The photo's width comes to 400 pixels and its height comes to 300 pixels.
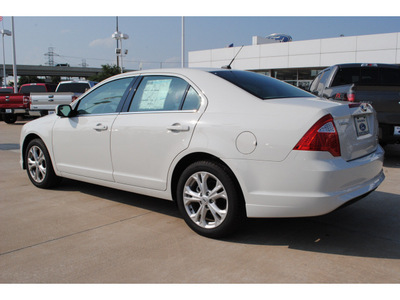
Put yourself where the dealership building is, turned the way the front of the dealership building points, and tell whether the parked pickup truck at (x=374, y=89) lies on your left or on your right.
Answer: on your left

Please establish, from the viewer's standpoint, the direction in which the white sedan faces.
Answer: facing away from the viewer and to the left of the viewer

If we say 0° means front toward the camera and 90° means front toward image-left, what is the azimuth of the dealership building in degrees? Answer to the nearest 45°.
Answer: approximately 45°

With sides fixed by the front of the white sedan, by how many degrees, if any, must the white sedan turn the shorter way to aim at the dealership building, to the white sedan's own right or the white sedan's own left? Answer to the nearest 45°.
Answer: approximately 45° to the white sedan's own right

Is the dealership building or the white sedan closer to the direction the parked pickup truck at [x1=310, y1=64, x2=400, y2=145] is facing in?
the dealership building

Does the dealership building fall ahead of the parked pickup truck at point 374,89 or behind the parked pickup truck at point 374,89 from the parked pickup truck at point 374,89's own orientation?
ahead

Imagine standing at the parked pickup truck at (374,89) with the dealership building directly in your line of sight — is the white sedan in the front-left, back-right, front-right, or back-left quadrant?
back-left

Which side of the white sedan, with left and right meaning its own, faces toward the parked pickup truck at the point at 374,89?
right

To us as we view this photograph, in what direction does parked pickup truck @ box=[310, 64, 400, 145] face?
facing away from the viewer and to the left of the viewer
